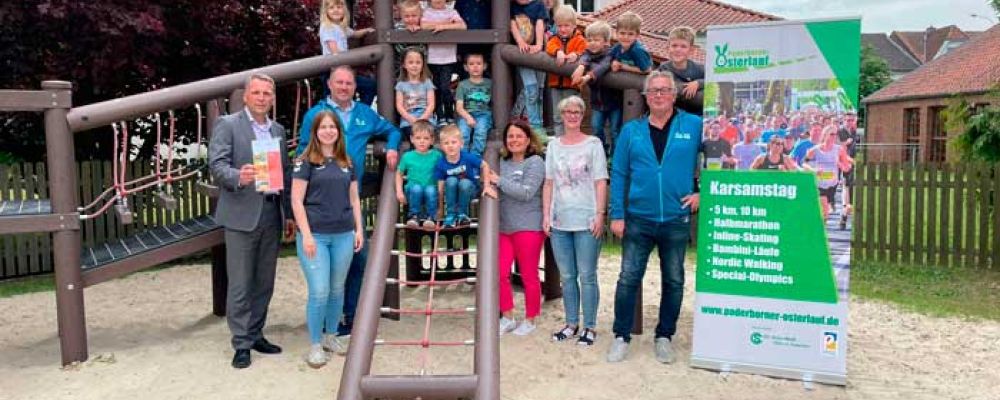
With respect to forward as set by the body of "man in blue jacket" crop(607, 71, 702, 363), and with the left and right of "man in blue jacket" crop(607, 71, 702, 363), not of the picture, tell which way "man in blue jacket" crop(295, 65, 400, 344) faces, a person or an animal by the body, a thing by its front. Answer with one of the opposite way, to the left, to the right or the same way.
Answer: the same way

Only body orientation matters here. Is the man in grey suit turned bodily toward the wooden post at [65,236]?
no

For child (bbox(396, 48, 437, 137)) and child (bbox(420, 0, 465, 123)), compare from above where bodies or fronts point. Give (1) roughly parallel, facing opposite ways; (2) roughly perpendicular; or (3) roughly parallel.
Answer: roughly parallel

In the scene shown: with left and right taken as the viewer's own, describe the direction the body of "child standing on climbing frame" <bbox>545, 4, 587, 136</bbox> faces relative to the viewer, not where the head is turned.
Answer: facing the viewer

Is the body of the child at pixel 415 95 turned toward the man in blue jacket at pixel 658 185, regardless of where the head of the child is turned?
no

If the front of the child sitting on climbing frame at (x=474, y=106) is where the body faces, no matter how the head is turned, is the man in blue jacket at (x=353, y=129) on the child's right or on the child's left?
on the child's right

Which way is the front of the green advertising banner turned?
toward the camera

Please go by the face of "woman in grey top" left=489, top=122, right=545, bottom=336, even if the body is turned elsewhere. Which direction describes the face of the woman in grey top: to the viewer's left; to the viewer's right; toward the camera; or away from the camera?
toward the camera

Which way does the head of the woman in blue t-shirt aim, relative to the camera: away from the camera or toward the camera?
toward the camera

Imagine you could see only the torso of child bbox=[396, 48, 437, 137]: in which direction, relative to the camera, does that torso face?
toward the camera

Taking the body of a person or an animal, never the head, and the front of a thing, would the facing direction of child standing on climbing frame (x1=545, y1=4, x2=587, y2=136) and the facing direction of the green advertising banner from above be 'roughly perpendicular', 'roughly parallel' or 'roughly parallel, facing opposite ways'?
roughly parallel

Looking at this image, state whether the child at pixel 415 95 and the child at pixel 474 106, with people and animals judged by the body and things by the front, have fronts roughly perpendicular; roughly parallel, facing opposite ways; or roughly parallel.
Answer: roughly parallel

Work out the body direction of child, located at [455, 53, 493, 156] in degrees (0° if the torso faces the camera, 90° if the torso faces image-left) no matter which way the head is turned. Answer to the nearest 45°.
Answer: approximately 0°

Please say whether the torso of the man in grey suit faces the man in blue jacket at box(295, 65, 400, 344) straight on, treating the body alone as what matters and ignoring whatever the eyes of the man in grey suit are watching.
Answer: no

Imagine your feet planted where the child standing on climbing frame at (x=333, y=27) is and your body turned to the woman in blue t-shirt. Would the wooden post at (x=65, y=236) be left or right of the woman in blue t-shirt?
right

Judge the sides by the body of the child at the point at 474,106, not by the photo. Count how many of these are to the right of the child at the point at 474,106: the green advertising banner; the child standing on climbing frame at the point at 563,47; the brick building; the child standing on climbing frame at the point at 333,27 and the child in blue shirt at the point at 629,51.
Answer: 1

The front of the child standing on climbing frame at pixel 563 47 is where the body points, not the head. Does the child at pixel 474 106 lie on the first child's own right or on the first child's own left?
on the first child's own right

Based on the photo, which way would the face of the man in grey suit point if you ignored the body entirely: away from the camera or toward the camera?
toward the camera
